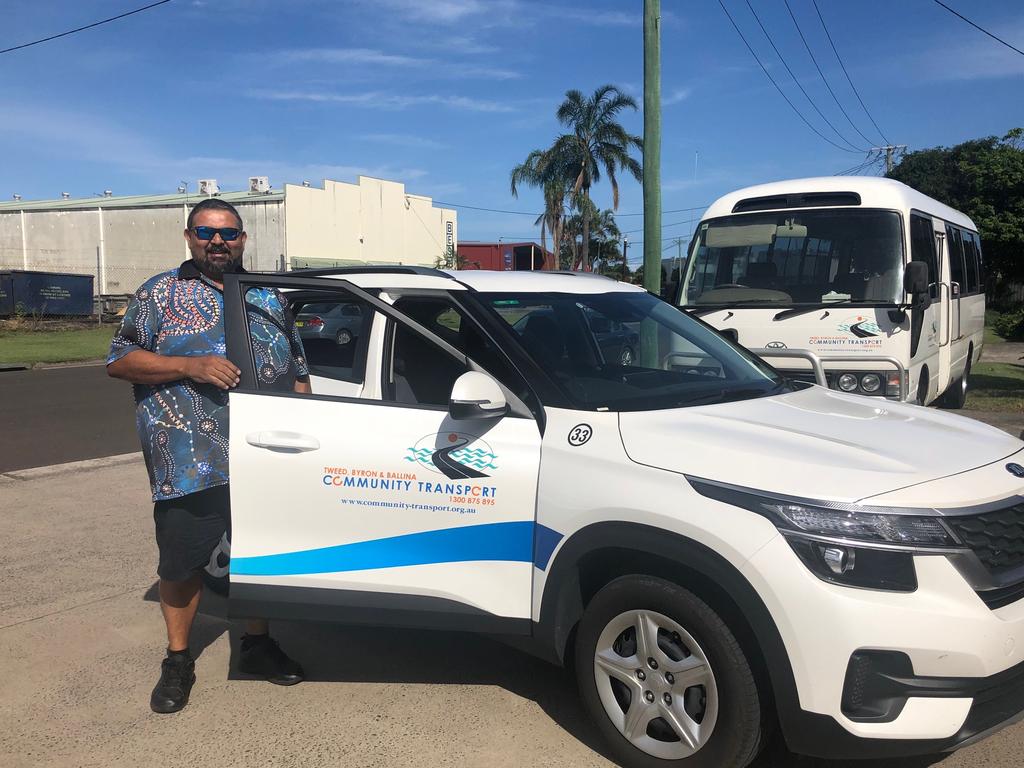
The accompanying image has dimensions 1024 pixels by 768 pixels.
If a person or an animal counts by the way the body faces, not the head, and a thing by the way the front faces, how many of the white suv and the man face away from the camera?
0

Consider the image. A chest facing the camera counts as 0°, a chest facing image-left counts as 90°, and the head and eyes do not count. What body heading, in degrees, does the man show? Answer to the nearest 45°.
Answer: approximately 0°

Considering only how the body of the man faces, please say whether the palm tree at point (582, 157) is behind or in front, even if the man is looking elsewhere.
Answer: behind

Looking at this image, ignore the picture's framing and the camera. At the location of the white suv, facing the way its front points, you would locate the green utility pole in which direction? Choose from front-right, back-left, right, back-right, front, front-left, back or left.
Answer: back-left

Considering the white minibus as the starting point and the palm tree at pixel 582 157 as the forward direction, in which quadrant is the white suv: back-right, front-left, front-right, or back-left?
back-left

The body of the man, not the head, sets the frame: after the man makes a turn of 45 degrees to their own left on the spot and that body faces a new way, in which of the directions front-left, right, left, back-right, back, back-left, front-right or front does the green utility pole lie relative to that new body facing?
left

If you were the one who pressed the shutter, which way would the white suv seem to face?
facing the viewer and to the right of the viewer

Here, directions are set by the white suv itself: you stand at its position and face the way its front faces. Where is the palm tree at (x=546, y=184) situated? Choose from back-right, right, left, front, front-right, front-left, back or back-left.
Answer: back-left
